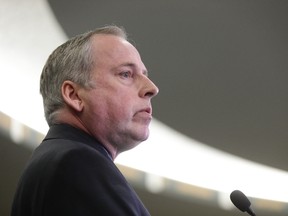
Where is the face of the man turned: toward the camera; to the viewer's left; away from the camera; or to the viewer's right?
to the viewer's right

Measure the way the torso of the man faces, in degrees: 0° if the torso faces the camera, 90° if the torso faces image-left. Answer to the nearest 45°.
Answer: approximately 270°
